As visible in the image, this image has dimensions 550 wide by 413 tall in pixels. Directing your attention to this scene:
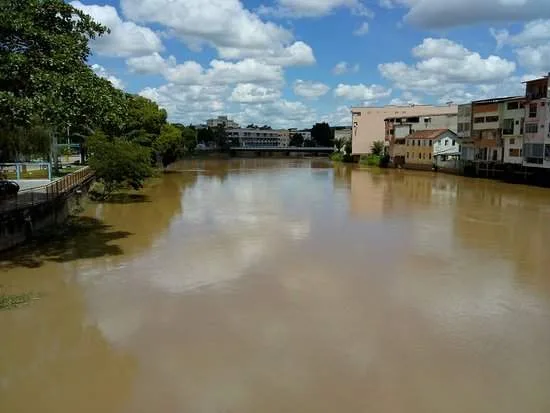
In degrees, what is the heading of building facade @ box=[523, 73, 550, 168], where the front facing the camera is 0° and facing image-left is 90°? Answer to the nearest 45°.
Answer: approximately 45°

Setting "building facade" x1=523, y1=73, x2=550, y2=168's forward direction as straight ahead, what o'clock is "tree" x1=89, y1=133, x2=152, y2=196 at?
The tree is roughly at 12 o'clock from the building facade.

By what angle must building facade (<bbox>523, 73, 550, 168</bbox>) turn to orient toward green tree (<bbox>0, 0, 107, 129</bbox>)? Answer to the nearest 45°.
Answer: approximately 45° to its left
